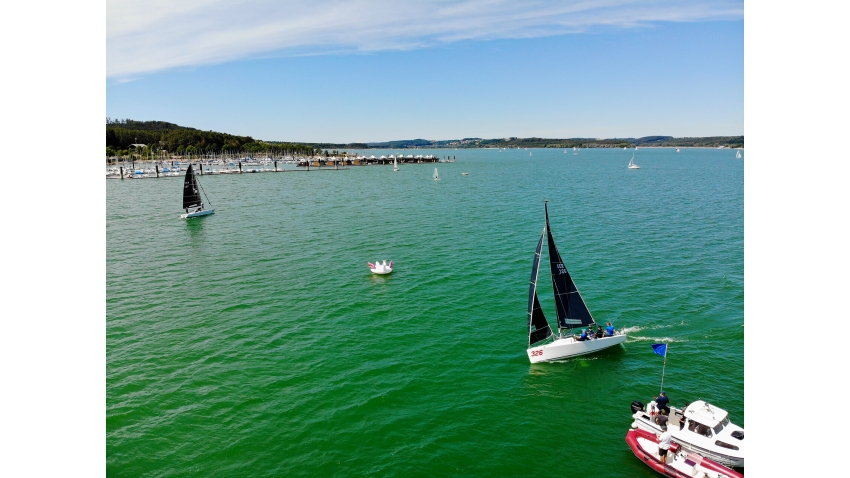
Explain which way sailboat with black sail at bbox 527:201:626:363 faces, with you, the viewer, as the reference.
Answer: facing the viewer and to the left of the viewer

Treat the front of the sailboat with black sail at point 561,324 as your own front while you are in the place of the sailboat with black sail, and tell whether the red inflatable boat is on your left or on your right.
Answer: on your left
